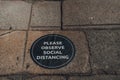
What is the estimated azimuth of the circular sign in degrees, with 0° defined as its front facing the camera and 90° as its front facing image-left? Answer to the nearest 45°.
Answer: approximately 0°
